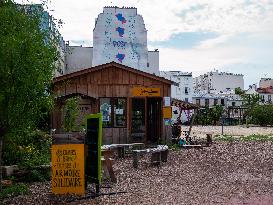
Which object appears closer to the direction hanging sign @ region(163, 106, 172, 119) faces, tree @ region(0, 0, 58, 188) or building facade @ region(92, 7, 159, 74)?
the tree

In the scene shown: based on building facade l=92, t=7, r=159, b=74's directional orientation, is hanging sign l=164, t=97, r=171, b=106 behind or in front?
in front

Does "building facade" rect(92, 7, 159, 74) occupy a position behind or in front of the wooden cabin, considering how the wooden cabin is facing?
behind

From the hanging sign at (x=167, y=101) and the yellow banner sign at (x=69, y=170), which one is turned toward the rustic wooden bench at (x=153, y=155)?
the hanging sign

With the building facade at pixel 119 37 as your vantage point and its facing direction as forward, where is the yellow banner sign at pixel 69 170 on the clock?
The yellow banner sign is roughly at 12 o'clock from the building facade.

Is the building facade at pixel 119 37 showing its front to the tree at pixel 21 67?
yes

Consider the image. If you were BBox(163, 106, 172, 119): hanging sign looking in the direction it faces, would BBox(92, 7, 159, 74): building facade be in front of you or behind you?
behind

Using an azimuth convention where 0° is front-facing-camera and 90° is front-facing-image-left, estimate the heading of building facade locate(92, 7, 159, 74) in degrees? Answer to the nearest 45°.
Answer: approximately 0°

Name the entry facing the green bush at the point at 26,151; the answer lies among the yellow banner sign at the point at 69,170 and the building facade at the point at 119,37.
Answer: the building facade

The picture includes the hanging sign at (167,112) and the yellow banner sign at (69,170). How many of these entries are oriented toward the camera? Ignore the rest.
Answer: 2
